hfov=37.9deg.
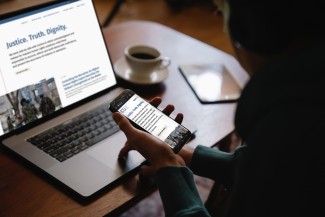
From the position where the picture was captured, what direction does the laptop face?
facing the viewer and to the right of the viewer
